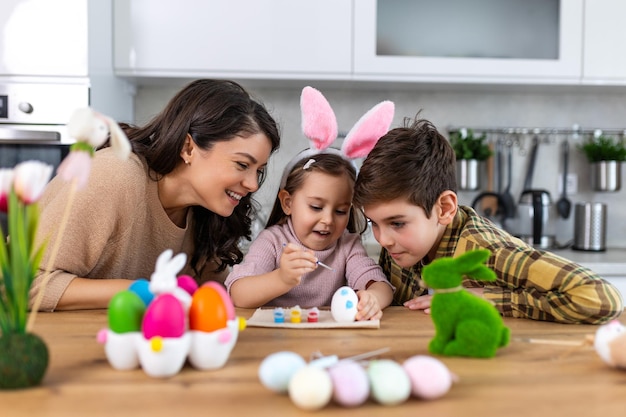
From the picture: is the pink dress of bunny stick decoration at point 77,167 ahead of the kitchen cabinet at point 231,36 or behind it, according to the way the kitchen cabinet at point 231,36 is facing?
ahead

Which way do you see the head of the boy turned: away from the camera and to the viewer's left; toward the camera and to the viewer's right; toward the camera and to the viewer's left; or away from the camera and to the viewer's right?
toward the camera and to the viewer's left

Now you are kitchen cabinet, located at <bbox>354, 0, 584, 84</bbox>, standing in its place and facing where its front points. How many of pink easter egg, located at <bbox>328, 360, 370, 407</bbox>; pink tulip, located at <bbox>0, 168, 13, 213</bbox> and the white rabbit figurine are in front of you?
3

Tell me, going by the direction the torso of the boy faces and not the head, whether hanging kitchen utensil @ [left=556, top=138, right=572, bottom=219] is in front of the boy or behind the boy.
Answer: behind

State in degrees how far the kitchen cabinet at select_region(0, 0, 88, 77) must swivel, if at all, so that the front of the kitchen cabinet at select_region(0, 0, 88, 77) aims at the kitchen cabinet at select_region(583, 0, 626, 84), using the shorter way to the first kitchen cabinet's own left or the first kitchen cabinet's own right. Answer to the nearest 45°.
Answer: approximately 90° to the first kitchen cabinet's own left

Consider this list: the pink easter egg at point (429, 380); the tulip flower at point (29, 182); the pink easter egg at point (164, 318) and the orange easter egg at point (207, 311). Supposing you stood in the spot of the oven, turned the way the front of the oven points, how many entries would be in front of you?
4

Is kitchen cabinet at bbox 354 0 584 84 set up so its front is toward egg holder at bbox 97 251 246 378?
yes

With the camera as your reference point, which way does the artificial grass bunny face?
facing to the left of the viewer

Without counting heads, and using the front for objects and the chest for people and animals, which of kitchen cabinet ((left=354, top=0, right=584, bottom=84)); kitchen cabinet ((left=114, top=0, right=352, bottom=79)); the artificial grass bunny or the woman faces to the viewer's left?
the artificial grass bunny

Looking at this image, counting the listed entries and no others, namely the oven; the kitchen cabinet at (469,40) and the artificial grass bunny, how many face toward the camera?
2
